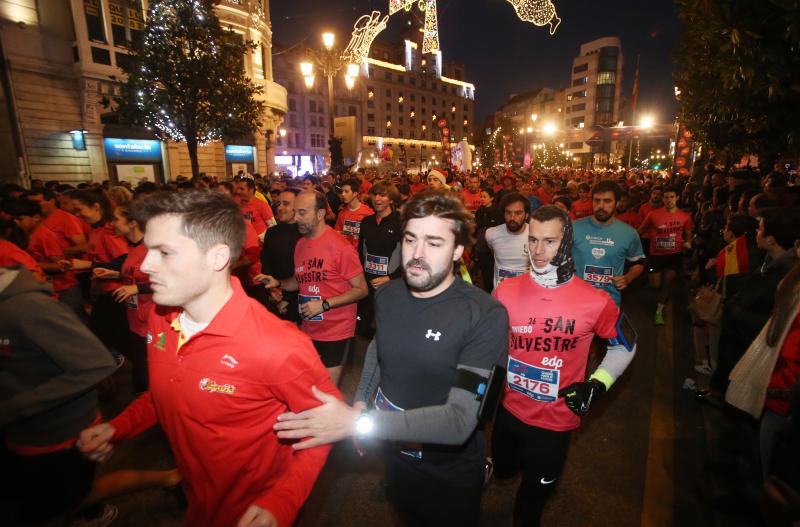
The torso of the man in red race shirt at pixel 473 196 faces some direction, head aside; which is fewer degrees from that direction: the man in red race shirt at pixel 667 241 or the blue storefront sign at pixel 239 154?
the man in red race shirt

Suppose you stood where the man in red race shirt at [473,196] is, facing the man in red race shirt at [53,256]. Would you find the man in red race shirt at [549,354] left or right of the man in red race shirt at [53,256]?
left

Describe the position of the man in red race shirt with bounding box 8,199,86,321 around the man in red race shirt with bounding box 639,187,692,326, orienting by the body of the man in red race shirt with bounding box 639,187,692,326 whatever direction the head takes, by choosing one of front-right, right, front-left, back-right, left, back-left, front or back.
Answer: front-right

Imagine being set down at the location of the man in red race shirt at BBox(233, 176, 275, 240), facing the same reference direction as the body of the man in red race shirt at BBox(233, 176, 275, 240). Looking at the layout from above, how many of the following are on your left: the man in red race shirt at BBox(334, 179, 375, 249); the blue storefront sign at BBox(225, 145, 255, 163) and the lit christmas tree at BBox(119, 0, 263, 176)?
1

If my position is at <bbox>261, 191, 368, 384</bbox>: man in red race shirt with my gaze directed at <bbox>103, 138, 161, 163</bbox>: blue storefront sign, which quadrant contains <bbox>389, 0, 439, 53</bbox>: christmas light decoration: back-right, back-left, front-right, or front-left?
front-right

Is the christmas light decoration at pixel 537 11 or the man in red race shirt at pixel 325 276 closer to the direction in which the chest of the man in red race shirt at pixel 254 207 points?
the man in red race shirt

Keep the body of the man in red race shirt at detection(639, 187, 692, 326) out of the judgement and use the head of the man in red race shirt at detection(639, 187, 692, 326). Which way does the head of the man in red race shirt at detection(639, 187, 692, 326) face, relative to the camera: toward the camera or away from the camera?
toward the camera

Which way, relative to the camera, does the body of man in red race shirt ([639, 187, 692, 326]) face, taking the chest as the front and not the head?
toward the camera

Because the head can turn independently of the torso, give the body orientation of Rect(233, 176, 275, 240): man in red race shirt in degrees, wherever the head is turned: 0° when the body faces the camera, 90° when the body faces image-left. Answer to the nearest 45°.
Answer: approximately 45°

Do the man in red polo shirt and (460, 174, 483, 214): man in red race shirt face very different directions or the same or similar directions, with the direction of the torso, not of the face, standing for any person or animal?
same or similar directions

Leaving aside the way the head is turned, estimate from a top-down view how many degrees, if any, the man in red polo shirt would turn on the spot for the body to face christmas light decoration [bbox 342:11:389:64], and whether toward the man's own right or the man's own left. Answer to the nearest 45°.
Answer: approximately 180°

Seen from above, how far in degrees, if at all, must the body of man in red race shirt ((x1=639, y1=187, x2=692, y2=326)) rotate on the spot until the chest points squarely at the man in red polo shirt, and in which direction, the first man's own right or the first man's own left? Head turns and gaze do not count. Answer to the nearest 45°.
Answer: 0° — they already face them

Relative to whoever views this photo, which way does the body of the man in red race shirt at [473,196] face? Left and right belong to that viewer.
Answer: facing the viewer

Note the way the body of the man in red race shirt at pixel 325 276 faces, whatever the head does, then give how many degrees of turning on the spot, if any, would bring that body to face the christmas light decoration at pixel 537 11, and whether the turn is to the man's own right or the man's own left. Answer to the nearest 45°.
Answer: approximately 180°

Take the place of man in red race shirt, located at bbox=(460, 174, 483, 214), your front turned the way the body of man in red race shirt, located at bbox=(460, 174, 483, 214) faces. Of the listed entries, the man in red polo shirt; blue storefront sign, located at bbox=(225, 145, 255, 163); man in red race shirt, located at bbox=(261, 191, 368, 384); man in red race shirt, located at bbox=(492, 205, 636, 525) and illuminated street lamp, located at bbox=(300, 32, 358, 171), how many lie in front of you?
3

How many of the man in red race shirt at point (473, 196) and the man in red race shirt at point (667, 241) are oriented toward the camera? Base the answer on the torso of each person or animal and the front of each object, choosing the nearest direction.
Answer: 2

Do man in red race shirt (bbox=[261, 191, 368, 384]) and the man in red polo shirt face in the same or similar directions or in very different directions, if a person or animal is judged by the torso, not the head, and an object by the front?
same or similar directions

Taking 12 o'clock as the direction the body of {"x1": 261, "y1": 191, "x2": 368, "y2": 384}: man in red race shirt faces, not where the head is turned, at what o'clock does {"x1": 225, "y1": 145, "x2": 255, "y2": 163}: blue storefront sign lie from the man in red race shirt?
The blue storefront sign is roughly at 4 o'clock from the man in red race shirt.
